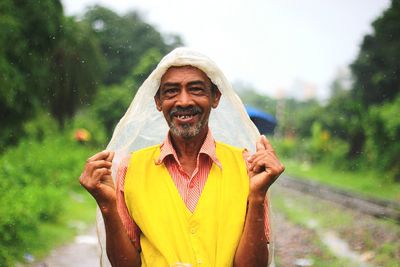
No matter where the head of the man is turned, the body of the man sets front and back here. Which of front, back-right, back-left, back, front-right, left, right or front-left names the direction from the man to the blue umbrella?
back

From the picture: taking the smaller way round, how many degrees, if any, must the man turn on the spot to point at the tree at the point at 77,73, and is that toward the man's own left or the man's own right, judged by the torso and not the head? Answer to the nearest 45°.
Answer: approximately 180°

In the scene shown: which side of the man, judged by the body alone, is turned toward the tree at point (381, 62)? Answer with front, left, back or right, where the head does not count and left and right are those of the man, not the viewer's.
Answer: back

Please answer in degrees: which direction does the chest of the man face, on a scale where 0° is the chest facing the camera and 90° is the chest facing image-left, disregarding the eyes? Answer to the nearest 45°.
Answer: approximately 0°

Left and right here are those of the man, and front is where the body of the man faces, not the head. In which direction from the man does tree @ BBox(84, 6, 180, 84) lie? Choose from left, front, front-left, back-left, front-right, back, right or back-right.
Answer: back
